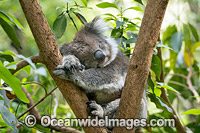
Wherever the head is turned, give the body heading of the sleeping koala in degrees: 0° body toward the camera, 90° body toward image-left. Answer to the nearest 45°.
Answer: approximately 45°
